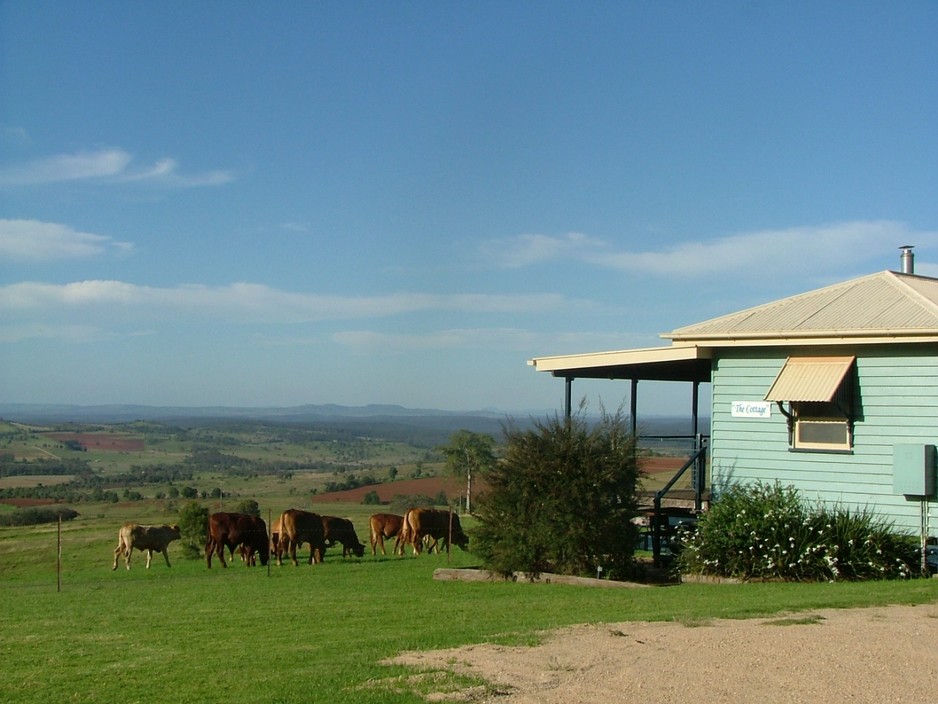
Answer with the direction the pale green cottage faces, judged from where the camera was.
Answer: facing to the left of the viewer

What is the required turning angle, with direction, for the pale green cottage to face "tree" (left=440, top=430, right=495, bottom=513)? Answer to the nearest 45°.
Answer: approximately 45° to its right

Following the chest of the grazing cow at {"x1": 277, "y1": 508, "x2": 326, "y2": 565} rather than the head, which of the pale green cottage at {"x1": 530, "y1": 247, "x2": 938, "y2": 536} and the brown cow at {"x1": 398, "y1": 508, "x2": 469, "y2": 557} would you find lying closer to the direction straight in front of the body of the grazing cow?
the brown cow

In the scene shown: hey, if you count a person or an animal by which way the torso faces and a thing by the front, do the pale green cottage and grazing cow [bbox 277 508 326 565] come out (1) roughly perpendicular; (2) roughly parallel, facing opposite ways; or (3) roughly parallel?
roughly parallel, facing opposite ways
